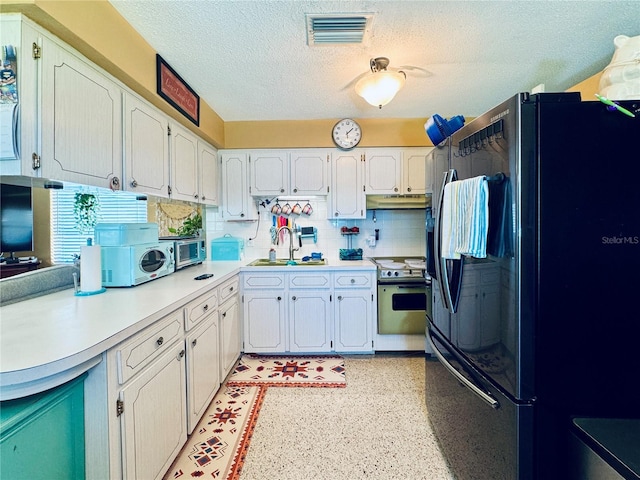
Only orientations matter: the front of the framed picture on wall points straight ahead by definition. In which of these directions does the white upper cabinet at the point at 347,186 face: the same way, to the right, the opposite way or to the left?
to the right

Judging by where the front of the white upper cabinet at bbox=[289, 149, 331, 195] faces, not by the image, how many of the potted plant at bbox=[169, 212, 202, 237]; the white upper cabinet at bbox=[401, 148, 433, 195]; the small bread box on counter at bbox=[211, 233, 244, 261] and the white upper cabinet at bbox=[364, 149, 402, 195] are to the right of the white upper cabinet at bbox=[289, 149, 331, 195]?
2

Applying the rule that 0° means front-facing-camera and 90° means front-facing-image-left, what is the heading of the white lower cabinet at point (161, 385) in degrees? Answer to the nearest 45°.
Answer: approximately 315°

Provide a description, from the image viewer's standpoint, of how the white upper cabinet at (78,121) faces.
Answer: facing the viewer and to the right of the viewer

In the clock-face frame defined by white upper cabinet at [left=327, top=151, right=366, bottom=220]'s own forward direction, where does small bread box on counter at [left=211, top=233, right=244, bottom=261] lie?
The small bread box on counter is roughly at 3 o'clock from the white upper cabinet.

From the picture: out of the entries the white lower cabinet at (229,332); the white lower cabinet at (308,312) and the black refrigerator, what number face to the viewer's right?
1

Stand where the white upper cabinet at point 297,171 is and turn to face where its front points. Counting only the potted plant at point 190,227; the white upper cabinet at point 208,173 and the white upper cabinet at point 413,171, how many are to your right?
2

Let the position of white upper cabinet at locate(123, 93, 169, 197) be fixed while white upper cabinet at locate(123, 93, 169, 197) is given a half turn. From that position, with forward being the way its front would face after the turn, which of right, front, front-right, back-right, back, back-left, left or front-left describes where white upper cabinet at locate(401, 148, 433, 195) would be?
back-right

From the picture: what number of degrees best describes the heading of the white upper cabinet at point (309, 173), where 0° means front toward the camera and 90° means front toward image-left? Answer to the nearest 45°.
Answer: approximately 0°
